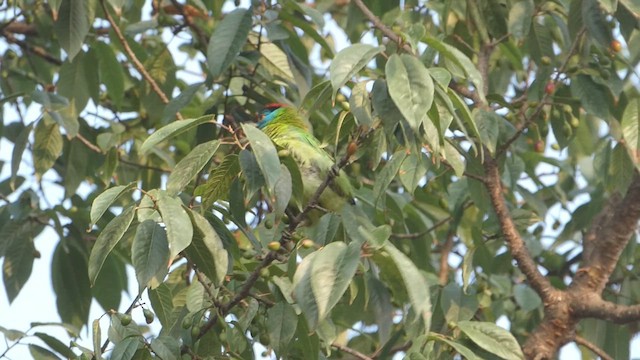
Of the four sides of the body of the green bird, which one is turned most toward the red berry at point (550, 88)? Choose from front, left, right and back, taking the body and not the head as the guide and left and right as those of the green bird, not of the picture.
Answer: back

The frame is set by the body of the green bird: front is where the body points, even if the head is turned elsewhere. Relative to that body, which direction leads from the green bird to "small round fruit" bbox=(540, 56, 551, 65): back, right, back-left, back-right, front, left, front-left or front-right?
back

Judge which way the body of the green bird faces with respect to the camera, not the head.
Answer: to the viewer's left

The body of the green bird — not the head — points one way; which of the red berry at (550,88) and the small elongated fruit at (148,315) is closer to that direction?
the small elongated fruit
